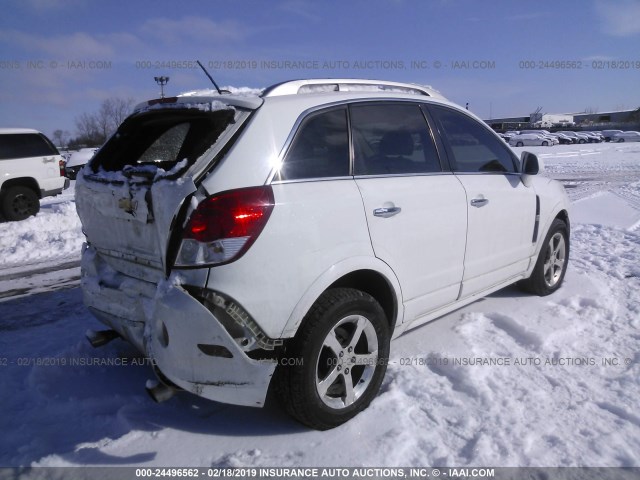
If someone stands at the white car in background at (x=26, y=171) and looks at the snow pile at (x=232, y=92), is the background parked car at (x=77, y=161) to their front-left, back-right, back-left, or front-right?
back-left

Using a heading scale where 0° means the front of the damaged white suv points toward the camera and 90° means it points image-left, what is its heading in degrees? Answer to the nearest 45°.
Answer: approximately 225°

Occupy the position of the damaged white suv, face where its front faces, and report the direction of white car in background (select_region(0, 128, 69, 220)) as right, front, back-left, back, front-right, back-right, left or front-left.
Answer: left

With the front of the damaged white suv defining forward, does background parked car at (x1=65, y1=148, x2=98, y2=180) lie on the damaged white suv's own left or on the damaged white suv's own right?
on the damaged white suv's own left
